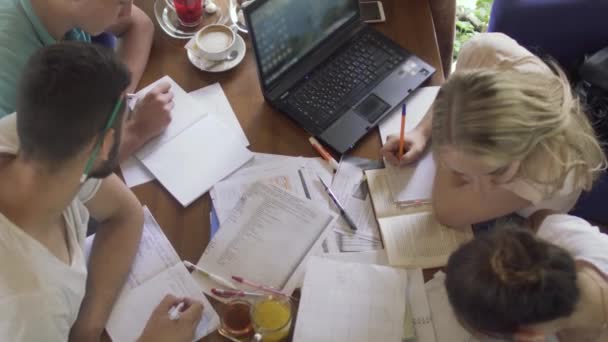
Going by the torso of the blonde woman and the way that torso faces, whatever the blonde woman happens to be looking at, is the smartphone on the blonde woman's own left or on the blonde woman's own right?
on the blonde woman's own right

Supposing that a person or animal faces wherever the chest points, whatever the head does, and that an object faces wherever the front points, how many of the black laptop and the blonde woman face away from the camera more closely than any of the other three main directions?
0

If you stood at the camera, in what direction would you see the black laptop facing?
facing the viewer and to the right of the viewer

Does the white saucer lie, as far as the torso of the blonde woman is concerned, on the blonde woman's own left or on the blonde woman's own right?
on the blonde woman's own right

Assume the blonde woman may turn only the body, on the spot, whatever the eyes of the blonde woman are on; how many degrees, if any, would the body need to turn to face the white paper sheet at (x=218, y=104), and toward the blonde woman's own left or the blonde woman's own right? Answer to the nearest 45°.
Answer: approximately 45° to the blonde woman's own right

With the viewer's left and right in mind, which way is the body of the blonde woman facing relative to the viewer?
facing the viewer and to the left of the viewer

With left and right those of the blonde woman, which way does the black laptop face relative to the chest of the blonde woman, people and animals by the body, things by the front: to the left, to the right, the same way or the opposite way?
to the left
